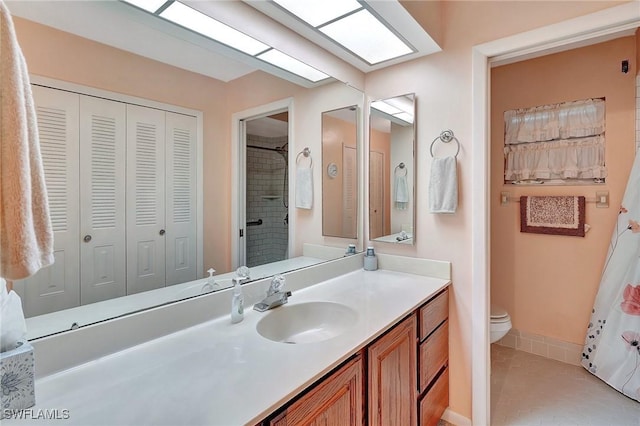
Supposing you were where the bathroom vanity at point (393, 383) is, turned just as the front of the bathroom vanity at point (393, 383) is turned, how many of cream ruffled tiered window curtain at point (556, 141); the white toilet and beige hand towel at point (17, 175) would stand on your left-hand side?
2

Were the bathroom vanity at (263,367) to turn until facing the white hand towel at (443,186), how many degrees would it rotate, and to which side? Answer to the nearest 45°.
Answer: approximately 90° to its left

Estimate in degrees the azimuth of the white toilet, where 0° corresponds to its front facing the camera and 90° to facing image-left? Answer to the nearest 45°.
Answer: approximately 270°

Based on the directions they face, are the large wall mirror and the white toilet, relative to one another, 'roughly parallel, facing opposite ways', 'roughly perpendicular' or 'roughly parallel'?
roughly parallel

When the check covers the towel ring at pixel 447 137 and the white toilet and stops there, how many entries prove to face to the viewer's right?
1

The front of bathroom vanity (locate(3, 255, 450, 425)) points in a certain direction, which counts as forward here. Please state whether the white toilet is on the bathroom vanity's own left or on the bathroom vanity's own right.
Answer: on the bathroom vanity's own left

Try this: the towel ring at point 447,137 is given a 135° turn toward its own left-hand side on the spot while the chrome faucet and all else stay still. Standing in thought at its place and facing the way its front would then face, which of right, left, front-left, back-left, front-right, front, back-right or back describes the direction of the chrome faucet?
back

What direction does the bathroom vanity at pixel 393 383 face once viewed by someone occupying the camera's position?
facing the viewer and to the right of the viewer

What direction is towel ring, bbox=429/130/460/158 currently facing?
toward the camera
